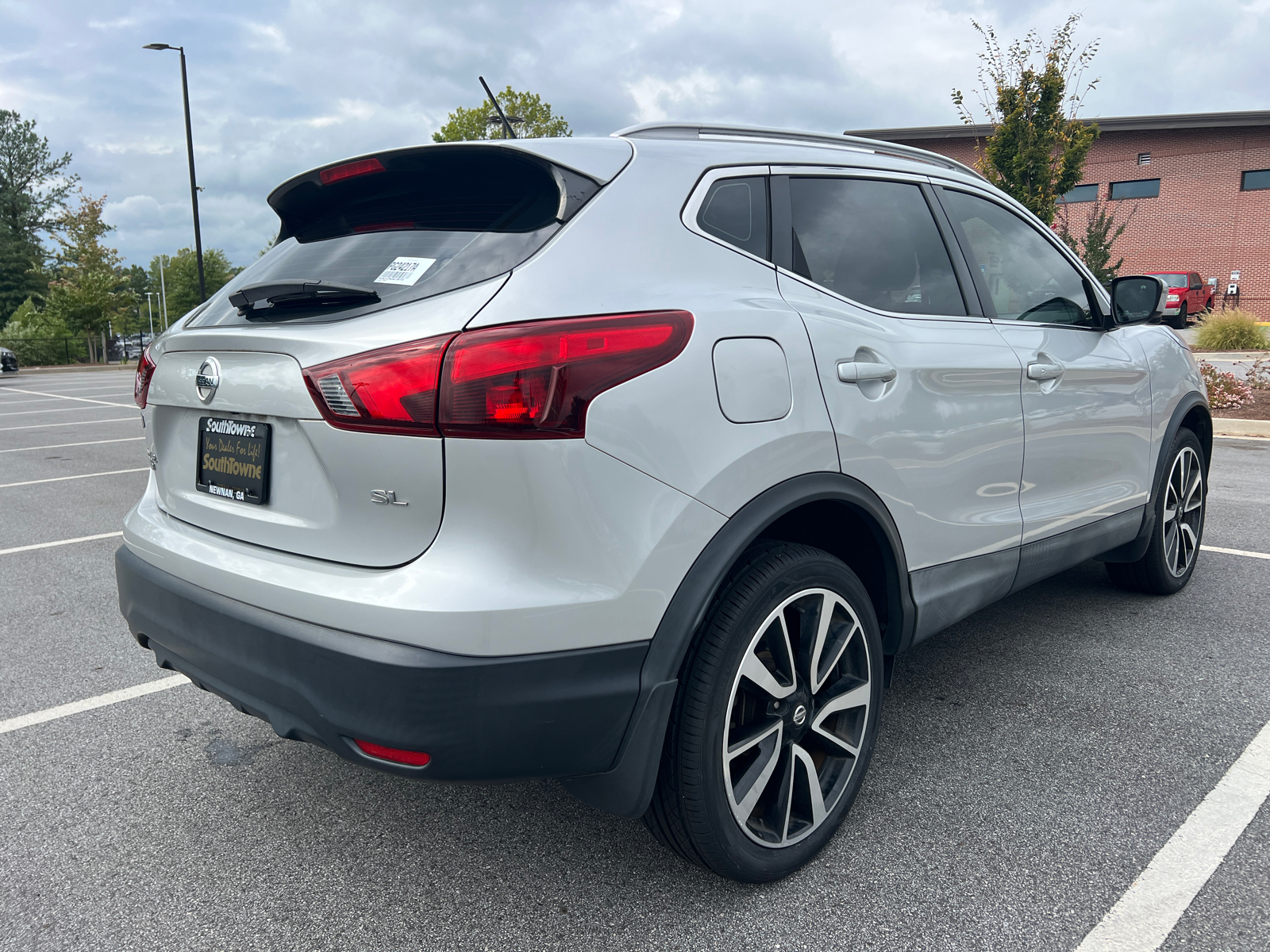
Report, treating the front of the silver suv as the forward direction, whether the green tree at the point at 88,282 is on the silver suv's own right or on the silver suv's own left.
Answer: on the silver suv's own left

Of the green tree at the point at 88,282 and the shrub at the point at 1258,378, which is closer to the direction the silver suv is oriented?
the shrub

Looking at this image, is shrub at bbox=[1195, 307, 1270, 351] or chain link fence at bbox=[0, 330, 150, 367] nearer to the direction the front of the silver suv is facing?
the shrub

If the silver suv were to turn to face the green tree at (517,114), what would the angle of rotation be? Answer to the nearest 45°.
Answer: approximately 45° to its left

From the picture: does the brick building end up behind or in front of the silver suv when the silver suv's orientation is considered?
in front

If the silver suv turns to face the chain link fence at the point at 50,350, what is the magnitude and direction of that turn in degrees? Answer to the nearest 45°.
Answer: approximately 90° to its left

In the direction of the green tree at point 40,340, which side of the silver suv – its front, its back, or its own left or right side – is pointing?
left

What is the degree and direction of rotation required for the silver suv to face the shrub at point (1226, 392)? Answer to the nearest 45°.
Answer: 0° — it already faces it

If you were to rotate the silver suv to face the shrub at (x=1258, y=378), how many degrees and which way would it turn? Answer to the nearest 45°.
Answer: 0° — it already faces it

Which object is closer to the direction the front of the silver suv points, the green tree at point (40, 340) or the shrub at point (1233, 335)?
the shrub

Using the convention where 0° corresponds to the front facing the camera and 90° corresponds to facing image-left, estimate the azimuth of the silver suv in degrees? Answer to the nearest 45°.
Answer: approximately 225°
